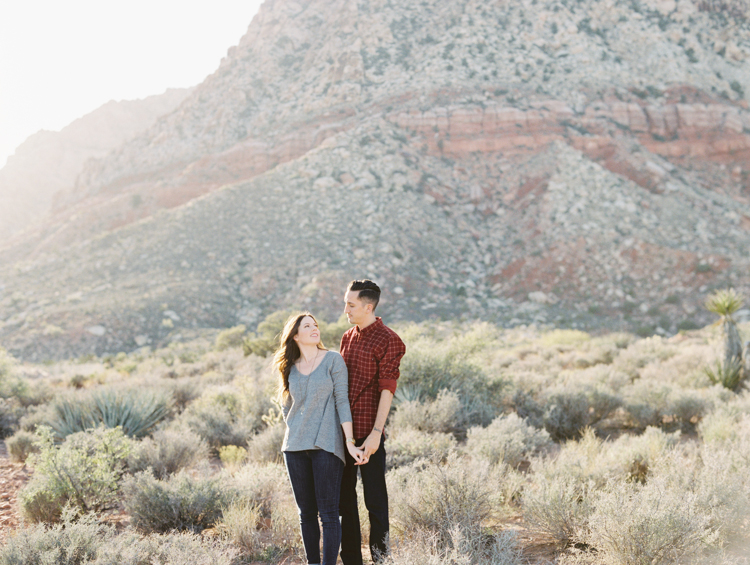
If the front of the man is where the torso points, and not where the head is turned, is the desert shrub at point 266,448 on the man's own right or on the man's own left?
on the man's own right

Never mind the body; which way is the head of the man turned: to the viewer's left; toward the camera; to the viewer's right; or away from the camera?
to the viewer's left

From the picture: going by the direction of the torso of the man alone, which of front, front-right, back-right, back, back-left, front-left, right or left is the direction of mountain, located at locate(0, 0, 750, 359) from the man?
back-right

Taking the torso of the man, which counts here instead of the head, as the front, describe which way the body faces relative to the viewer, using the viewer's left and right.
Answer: facing the viewer and to the left of the viewer
